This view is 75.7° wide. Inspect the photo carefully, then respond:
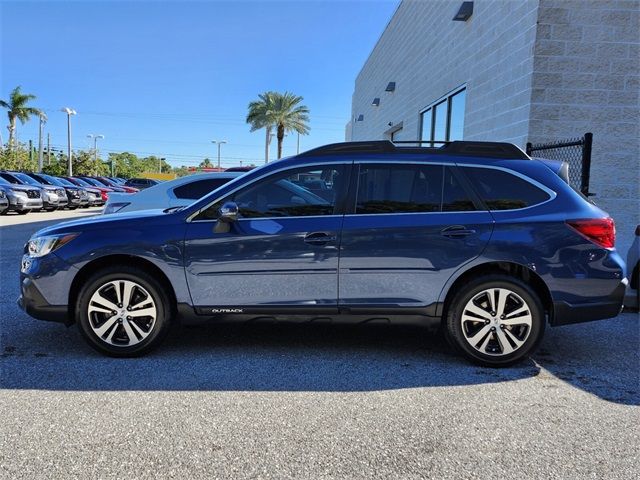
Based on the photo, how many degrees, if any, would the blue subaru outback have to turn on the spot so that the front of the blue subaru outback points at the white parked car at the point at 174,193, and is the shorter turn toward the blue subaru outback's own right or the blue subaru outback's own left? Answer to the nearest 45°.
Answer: approximately 45° to the blue subaru outback's own right

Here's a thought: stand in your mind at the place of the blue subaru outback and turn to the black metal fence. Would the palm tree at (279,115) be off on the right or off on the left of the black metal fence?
left

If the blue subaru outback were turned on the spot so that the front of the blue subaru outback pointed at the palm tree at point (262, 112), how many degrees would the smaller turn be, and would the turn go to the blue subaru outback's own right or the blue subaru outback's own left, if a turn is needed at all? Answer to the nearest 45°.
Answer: approximately 90° to the blue subaru outback's own right

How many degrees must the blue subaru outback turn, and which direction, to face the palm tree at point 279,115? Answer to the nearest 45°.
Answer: approximately 90° to its right

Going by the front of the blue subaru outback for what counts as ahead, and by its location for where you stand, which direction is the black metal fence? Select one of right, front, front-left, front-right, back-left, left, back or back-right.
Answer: back-right

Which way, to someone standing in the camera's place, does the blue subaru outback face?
facing to the left of the viewer

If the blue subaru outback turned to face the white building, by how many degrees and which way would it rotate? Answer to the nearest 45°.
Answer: approximately 135° to its right

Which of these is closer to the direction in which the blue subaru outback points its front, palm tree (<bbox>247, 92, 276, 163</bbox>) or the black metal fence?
the palm tree

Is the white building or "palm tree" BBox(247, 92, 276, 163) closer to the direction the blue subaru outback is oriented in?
the palm tree

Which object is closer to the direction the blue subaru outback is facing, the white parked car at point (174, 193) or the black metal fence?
the white parked car
